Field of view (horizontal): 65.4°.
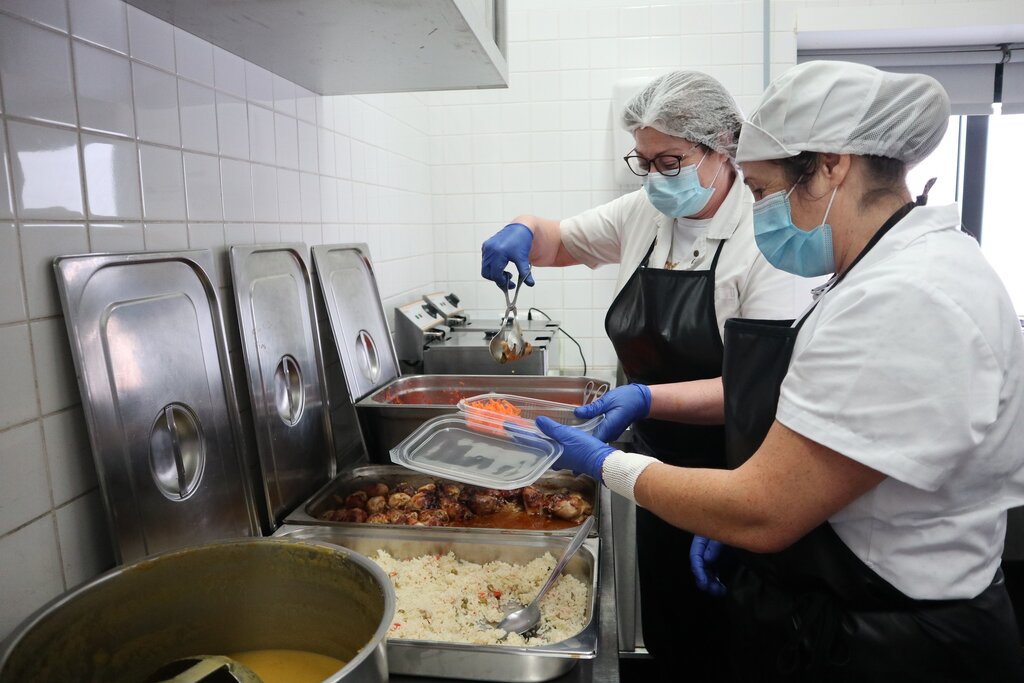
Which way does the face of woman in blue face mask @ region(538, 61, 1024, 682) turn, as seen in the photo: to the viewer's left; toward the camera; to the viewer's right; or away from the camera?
to the viewer's left

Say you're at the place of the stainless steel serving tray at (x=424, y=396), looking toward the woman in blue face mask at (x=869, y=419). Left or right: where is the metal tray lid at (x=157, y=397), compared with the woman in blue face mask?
right

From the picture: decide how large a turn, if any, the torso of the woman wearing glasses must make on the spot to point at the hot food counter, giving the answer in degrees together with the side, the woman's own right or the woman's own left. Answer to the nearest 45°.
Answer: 0° — they already face it

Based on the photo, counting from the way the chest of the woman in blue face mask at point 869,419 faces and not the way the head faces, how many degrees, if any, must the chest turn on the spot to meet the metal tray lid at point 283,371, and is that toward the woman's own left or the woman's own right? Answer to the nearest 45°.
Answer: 0° — they already face it

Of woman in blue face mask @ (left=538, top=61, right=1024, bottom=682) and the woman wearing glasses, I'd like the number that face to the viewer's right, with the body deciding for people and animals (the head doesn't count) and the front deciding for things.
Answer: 0

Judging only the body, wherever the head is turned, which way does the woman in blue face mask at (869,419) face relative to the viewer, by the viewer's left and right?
facing to the left of the viewer

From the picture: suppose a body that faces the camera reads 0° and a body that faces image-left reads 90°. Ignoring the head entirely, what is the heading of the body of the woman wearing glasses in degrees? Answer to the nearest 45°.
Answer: approximately 45°

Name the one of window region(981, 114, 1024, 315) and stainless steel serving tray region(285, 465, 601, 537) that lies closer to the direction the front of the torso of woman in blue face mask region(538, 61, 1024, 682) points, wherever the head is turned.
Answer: the stainless steel serving tray

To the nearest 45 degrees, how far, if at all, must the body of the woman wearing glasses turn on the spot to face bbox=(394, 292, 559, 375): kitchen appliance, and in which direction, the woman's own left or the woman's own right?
approximately 90° to the woman's own right

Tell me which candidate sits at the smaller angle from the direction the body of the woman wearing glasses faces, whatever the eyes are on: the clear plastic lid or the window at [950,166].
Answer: the clear plastic lid
